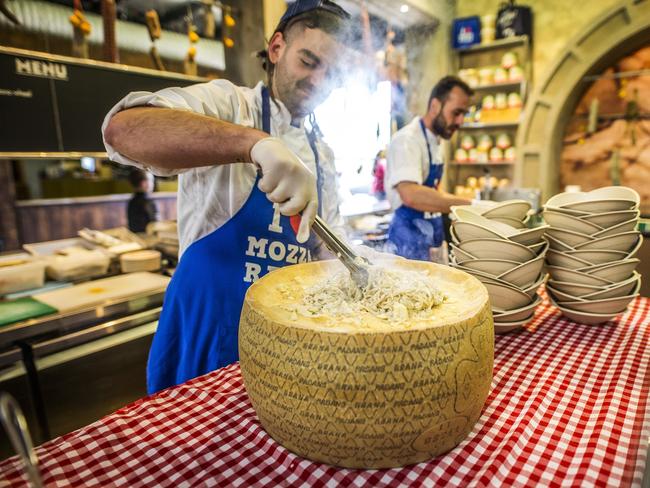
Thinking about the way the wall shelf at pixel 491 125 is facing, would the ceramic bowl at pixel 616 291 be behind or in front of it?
in front

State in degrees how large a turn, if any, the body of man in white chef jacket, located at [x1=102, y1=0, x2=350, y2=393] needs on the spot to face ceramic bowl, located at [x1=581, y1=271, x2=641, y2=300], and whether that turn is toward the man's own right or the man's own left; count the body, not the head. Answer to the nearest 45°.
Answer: approximately 45° to the man's own left

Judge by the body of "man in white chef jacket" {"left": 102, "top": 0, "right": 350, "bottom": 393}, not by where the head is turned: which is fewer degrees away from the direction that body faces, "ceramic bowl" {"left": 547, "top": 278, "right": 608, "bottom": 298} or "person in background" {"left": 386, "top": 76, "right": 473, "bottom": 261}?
the ceramic bowl

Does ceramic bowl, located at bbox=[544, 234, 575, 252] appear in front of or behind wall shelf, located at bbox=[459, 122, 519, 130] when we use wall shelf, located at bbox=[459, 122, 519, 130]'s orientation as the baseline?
in front

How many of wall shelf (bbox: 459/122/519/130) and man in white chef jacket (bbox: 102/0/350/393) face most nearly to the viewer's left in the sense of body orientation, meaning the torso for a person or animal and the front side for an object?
0

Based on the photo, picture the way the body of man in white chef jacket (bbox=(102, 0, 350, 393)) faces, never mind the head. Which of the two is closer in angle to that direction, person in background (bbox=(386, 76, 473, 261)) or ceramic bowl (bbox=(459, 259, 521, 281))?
the ceramic bowl

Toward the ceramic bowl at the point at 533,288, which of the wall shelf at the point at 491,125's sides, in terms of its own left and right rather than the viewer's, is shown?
front

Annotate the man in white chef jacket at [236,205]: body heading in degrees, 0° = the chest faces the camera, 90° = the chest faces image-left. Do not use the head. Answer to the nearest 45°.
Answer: approximately 315°

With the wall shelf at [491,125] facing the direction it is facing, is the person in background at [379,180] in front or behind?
behind

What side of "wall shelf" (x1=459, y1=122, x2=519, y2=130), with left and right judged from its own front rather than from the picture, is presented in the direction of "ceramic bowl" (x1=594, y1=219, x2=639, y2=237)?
front

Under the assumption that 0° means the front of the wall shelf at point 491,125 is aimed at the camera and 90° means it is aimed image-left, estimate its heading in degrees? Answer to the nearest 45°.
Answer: approximately 0°

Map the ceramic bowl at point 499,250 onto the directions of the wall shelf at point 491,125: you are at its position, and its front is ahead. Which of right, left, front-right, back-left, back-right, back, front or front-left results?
front

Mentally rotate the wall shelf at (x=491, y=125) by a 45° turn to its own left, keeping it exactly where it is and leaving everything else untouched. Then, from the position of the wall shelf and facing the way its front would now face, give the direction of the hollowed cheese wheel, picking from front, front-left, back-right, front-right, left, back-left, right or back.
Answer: front-right
